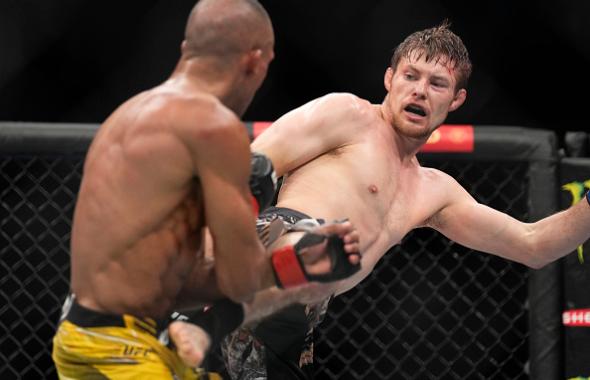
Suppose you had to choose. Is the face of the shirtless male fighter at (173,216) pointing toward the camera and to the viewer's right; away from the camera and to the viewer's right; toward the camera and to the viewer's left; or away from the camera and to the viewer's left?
away from the camera and to the viewer's right

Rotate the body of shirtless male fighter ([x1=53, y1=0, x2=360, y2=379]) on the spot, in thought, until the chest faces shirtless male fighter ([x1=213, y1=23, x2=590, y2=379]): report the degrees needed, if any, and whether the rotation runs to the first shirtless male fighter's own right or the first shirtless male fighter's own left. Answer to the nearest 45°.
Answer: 0° — they already face them

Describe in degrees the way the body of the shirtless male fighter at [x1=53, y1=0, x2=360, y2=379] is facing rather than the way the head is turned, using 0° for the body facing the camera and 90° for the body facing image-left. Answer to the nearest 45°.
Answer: approximately 225°
